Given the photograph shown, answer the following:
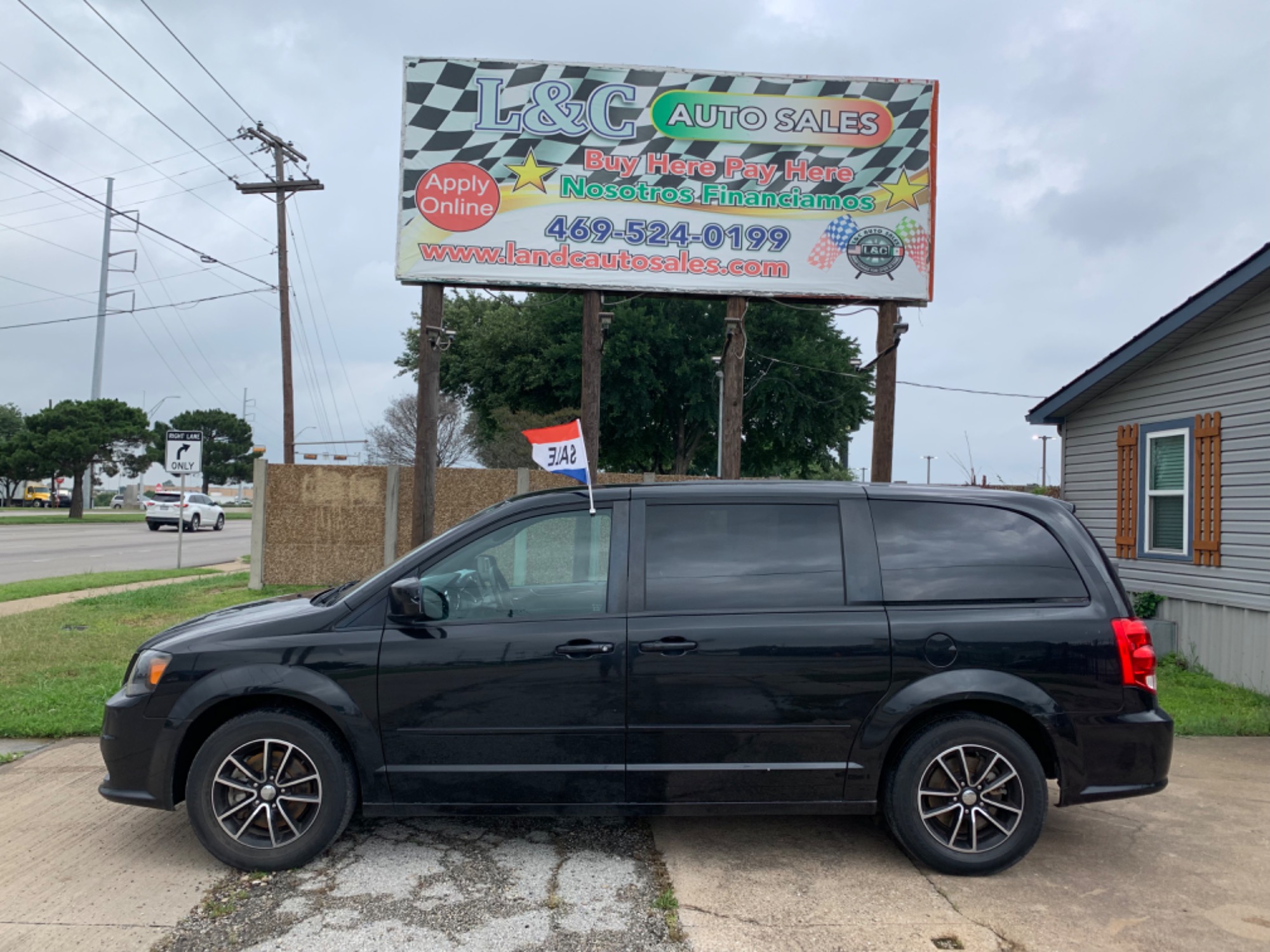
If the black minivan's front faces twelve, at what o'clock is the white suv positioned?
The white suv is roughly at 2 o'clock from the black minivan.

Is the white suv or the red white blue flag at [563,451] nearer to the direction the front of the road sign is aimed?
the red white blue flag

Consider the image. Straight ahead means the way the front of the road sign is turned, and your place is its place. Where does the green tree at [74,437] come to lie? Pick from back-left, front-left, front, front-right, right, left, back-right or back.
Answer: back

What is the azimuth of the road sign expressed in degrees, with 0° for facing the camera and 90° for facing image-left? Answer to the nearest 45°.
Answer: approximately 0°

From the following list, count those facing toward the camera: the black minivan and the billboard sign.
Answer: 1

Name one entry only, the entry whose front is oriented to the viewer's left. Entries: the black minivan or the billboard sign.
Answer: the black minivan

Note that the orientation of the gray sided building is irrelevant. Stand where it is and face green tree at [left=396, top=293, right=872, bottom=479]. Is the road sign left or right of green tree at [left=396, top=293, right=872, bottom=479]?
left

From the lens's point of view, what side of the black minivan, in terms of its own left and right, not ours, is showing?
left

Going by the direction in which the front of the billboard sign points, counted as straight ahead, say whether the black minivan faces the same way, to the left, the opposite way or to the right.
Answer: to the right

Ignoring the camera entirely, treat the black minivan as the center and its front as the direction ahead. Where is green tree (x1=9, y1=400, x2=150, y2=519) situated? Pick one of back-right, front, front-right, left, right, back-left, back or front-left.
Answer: front-right

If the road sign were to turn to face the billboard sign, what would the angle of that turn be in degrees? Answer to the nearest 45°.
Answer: approximately 45° to its left

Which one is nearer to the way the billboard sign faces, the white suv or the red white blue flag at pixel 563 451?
the red white blue flag

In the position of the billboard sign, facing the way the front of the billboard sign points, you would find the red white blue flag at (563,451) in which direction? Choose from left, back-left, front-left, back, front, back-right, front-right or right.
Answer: front

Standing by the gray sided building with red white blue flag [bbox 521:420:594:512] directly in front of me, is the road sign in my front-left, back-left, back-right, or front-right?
front-right
